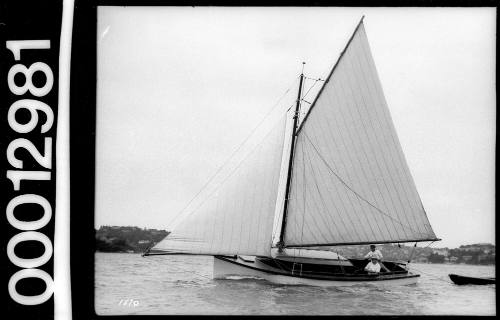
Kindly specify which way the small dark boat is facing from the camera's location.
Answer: facing to the left of the viewer

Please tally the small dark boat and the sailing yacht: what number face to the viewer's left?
2

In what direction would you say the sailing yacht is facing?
to the viewer's left
